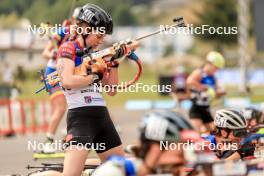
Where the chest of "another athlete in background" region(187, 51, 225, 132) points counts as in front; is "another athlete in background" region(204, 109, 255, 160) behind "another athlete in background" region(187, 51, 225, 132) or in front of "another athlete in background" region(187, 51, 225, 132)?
in front

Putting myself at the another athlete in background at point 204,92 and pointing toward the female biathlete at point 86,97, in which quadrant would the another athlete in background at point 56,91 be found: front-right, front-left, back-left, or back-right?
front-right

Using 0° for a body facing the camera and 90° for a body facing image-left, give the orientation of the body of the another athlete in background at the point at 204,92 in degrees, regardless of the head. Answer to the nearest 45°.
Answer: approximately 315°

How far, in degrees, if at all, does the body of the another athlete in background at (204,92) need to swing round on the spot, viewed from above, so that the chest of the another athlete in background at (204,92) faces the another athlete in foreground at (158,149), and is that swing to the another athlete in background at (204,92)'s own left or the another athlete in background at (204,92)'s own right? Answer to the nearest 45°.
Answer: approximately 45° to the another athlete in background at (204,92)'s own right

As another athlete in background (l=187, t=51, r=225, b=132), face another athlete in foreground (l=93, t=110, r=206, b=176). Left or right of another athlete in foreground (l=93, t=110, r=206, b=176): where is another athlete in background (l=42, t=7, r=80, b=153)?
right

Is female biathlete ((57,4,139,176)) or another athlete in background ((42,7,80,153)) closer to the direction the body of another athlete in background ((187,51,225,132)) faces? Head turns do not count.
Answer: the female biathlete

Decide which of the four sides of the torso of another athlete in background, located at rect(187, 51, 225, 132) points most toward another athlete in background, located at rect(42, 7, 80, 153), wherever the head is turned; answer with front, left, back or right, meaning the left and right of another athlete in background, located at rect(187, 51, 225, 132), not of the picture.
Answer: right

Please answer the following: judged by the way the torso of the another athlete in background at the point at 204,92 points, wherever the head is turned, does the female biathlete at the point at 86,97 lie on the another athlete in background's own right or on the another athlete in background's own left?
on the another athlete in background's own right
